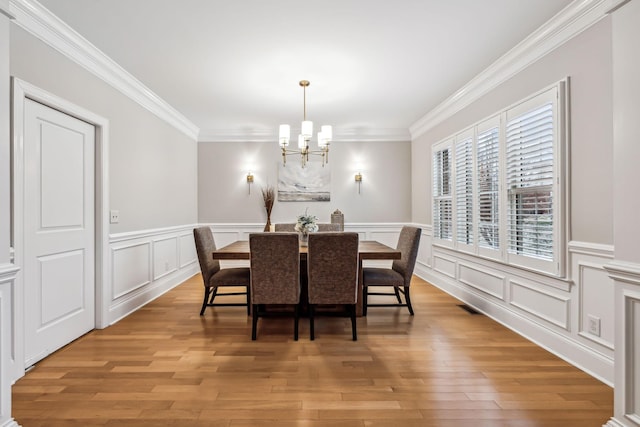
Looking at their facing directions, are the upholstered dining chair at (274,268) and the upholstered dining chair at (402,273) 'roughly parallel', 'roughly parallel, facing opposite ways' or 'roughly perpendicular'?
roughly perpendicular

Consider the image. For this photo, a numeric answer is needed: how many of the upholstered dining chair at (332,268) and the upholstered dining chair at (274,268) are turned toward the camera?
0

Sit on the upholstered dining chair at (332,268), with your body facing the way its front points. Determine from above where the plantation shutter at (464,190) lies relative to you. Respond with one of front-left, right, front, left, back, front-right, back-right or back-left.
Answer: front-right

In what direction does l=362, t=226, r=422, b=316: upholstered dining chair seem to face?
to the viewer's left

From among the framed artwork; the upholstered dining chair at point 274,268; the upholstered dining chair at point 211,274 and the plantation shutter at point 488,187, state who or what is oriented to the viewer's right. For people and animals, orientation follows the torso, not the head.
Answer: the upholstered dining chair at point 211,274

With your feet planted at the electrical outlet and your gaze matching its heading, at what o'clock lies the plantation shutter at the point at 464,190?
The plantation shutter is roughly at 3 o'clock from the electrical outlet.

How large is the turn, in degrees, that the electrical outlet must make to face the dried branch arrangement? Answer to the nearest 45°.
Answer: approximately 45° to its right

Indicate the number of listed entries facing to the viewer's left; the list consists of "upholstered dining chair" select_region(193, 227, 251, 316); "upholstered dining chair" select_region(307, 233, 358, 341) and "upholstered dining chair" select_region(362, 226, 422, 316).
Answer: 1

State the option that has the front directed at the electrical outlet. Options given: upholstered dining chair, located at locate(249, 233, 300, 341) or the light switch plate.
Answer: the light switch plate

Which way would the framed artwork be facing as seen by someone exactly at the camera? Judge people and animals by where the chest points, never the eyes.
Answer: facing the viewer

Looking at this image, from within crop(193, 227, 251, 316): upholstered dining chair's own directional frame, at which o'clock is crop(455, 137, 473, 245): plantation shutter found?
The plantation shutter is roughly at 12 o'clock from the upholstered dining chair.

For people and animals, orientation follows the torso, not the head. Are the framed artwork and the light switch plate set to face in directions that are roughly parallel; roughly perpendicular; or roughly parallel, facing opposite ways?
roughly perpendicular

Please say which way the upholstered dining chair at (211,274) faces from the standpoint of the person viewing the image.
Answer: facing to the right of the viewer

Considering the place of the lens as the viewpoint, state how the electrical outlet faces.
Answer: facing the viewer and to the left of the viewer

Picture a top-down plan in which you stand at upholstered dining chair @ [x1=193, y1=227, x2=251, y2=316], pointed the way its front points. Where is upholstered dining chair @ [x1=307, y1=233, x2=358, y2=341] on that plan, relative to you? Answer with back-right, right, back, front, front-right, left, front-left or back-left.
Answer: front-right

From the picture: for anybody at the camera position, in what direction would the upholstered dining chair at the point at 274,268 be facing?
facing away from the viewer
